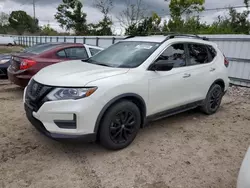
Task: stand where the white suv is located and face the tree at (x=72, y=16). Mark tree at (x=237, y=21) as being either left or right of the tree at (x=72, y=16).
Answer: right

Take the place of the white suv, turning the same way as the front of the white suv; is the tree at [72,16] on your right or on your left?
on your right

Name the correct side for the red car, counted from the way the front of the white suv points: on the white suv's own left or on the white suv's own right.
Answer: on the white suv's own right

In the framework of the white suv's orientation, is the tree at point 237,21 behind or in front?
behind

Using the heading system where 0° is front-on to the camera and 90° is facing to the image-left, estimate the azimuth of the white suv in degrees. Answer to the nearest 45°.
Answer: approximately 45°

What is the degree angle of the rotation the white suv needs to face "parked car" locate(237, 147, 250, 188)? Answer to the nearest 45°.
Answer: approximately 90° to its left

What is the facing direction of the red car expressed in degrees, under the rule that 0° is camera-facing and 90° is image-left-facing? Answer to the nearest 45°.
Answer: approximately 225°

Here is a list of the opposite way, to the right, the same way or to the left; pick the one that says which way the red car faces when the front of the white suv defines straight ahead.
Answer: the opposite way

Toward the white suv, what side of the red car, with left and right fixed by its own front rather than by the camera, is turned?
right
